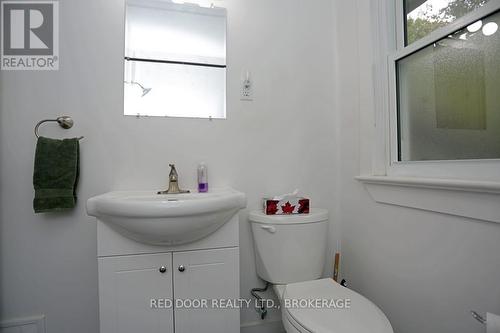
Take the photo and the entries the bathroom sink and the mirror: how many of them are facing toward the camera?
2

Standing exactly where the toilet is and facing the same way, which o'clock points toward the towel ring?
The towel ring is roughly at 4 o'clock from the toilet.

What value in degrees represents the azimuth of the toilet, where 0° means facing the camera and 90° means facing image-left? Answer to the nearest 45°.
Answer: approximately 315°

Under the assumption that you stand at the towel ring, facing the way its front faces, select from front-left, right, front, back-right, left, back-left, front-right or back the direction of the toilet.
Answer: front-left

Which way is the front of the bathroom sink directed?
toward the camera

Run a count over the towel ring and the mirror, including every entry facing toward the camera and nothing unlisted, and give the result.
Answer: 2
